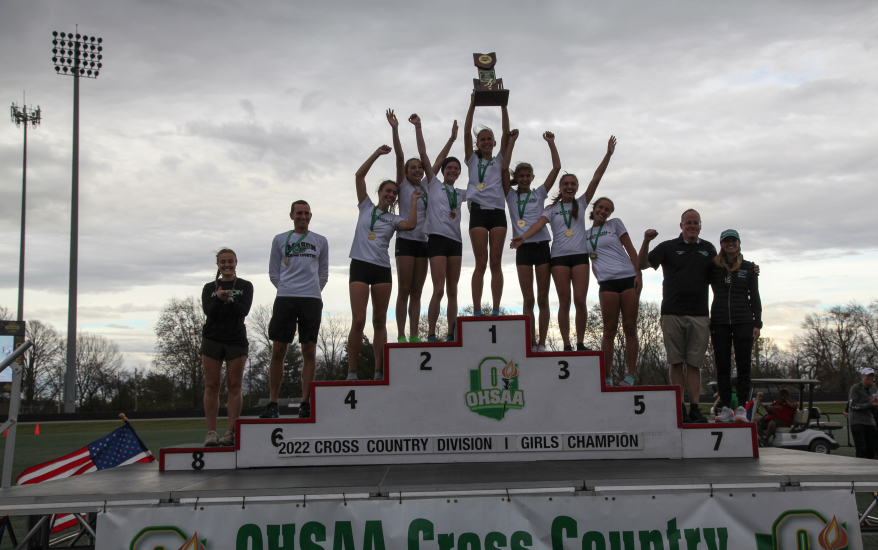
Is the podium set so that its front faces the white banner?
yes

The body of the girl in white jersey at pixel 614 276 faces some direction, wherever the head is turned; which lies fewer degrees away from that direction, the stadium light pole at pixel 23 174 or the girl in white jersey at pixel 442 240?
the girl in white jersey
